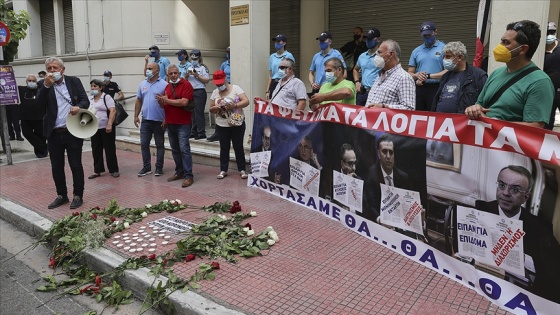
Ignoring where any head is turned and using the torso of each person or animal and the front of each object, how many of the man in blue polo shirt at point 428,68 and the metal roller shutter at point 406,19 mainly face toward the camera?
2

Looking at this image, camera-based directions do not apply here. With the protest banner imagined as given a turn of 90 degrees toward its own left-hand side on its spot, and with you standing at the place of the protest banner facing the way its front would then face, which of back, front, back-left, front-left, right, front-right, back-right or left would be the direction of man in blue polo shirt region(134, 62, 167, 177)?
back

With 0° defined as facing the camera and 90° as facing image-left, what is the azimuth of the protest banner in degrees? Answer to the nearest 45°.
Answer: approximately 45°

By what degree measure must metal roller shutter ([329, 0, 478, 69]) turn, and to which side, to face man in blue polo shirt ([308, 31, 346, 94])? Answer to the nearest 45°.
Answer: approximately 45° to its right

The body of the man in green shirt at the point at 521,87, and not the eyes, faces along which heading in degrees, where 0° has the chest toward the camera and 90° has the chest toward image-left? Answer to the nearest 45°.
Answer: approximately 45°

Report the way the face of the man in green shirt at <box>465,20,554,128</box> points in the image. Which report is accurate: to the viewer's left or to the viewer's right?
to the viewer's left

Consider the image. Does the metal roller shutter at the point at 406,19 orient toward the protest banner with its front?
yes

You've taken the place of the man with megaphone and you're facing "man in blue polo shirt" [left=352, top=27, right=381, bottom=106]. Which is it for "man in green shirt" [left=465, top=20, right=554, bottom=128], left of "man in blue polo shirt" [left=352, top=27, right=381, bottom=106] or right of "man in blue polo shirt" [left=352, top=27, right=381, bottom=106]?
right

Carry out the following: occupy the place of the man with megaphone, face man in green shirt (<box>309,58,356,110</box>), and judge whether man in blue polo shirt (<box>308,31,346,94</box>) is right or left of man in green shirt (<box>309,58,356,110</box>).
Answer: left
